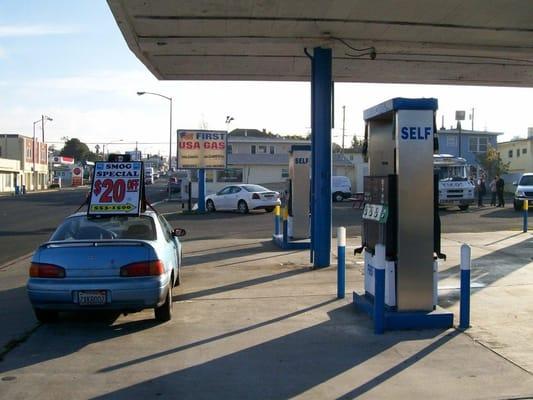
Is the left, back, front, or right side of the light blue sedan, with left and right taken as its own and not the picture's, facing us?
back

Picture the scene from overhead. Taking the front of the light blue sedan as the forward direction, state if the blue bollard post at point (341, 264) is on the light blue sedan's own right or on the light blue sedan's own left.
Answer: on the light blue sedan's own right

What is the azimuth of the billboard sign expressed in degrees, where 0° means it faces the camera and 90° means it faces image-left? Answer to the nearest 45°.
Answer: approximately 0°

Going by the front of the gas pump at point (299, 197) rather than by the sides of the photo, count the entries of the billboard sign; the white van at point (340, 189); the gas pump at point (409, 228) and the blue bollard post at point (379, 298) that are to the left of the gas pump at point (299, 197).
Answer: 2

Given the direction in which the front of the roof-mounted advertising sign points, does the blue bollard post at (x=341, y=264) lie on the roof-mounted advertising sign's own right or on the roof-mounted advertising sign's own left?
on the roof-mounted advertising sign's own left

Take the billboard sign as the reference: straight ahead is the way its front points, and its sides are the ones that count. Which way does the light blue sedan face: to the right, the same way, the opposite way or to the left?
the opposite way

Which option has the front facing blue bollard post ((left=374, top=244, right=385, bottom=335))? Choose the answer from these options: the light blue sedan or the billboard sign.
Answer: the billboard sign
